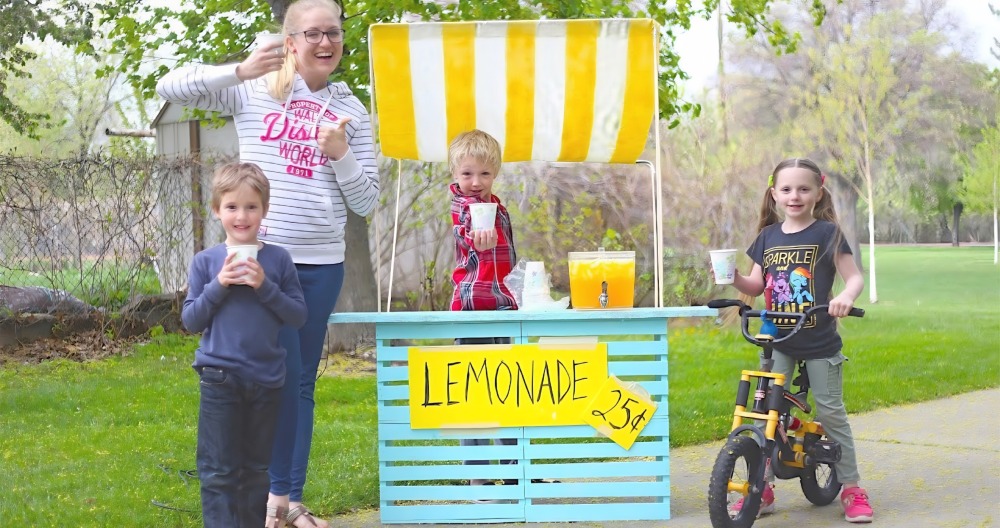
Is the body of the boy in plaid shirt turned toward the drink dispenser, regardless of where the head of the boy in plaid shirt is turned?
no

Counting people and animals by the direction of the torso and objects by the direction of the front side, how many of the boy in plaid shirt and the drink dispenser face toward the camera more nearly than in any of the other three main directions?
2

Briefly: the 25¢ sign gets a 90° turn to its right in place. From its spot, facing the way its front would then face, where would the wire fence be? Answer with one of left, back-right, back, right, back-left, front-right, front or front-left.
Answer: front-right

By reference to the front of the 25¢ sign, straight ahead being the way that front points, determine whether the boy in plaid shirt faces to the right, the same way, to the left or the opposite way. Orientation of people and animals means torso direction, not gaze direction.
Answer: the same way

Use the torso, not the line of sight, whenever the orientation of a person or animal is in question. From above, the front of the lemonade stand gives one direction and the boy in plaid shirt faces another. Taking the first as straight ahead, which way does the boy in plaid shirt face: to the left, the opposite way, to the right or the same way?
the same way

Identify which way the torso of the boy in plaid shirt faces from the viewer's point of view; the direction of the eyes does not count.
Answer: toward the camera

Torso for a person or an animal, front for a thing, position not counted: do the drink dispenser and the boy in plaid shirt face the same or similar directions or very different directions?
same or similar directions

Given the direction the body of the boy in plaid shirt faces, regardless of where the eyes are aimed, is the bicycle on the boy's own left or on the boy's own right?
on the boy's own left

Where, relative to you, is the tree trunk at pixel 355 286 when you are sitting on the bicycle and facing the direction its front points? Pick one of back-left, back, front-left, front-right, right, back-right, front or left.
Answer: right

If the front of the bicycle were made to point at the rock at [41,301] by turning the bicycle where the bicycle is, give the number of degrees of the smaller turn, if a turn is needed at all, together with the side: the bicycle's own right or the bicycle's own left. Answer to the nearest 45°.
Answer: approximately 90° to the bicycle's own right

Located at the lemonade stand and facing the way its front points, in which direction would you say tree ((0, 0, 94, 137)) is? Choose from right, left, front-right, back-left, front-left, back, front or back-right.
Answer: back-right

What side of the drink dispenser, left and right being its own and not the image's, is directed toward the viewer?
front

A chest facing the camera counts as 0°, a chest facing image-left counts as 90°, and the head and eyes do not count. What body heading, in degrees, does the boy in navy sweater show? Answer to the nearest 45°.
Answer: approximately 0°

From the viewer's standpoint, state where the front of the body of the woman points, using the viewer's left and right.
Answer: facing the viewer and to the right of the viewer

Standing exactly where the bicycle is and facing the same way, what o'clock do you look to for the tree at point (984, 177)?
The tree is roughly at 5 o'clock from the bicycle.

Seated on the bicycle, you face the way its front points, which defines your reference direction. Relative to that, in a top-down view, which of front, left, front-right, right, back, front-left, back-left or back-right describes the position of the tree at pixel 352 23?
right

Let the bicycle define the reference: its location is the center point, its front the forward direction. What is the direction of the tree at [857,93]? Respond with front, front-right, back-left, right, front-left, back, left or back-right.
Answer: back-right

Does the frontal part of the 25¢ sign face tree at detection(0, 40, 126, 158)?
no

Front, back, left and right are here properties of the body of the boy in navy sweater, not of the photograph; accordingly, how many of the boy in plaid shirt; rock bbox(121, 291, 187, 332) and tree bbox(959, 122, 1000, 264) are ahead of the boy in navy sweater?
0

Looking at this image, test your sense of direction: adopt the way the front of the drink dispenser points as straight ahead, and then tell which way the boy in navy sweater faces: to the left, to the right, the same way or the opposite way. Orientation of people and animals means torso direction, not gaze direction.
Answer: the same way
